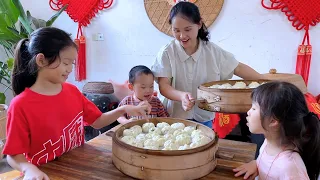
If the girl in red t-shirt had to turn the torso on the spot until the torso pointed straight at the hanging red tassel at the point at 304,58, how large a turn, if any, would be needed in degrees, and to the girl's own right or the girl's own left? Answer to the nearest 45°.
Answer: approximately 90° to the girl's own left

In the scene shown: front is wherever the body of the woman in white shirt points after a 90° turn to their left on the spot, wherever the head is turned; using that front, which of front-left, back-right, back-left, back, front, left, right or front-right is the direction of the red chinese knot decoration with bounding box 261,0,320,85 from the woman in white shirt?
front-left

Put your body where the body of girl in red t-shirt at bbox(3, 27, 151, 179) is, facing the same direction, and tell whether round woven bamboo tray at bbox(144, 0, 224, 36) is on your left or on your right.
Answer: on your left

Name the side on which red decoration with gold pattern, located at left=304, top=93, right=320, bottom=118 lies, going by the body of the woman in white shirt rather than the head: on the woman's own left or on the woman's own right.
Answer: on the woman's own left

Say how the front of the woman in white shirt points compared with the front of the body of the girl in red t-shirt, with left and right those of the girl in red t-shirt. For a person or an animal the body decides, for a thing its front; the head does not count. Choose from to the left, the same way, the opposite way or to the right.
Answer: to the right

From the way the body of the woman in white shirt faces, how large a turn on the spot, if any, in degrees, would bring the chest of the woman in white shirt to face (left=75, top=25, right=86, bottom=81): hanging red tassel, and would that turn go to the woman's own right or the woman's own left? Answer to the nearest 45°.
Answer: approximately 135° to the woman's own right

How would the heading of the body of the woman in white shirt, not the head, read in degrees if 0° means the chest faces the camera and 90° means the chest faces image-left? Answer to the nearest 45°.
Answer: approximately 0°

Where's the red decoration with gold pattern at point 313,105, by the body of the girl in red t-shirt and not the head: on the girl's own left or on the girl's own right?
on the girl's own left

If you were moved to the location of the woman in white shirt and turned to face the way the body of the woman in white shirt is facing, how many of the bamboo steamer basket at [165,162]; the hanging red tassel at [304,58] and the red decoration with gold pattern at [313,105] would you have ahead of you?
1

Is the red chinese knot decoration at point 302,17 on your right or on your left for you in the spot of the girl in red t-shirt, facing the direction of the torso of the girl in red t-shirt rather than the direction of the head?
on your left
